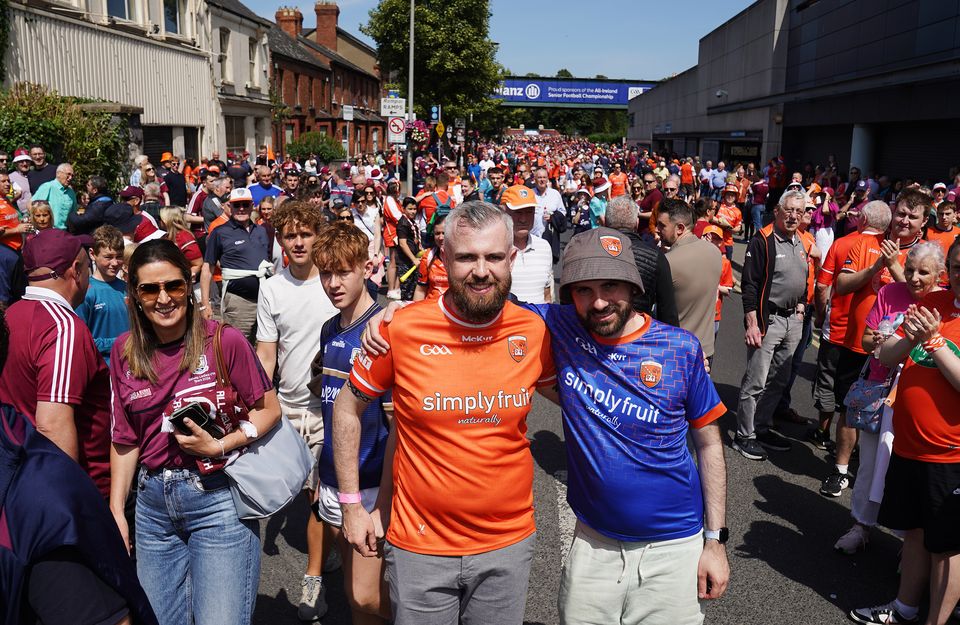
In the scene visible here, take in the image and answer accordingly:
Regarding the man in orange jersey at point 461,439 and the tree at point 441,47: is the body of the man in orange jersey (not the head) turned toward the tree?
no

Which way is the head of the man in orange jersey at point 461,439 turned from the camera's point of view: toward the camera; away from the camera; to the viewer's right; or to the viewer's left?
toward the camera

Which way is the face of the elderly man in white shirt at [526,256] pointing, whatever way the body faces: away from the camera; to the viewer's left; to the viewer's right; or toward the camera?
toward the camera

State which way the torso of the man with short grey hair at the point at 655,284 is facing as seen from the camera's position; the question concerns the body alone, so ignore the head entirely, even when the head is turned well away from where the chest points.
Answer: away from the camera

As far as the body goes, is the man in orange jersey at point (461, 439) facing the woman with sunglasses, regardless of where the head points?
no

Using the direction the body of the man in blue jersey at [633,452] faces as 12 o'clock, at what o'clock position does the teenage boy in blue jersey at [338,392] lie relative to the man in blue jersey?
The teenage boy in blue jersey is roughly at 4 o'clock from the man in blue jersey.

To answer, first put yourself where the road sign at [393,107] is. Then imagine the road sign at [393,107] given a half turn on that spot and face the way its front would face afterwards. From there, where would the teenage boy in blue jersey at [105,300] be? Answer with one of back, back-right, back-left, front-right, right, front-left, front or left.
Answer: back

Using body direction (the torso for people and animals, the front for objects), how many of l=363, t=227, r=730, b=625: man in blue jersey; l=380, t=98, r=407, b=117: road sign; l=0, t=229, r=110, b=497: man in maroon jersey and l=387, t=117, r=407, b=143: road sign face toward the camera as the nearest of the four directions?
3

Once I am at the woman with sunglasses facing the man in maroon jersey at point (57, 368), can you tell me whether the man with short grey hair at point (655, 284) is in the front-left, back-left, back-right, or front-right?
back-right

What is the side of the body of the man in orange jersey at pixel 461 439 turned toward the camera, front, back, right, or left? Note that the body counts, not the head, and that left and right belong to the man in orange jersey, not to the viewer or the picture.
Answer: front

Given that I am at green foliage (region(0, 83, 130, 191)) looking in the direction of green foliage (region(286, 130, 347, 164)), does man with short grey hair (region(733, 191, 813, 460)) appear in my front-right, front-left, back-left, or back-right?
back-right

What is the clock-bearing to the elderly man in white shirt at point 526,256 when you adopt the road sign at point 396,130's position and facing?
The elderly man in white shirt is roughly at 12 o'clock from the road sign.

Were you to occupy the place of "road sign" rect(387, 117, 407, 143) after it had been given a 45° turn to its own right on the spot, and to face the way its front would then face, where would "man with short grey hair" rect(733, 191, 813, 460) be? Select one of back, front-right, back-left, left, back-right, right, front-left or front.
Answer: front-left

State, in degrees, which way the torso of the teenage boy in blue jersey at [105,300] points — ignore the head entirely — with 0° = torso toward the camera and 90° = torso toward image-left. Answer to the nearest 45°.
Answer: approximately 315°

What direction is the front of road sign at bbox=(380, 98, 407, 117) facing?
toward the camera

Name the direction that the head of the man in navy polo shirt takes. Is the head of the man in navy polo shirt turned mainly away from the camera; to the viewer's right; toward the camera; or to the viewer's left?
toward the camera

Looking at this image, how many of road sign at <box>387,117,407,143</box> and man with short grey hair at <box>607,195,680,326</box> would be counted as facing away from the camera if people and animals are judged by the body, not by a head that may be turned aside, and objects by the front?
1

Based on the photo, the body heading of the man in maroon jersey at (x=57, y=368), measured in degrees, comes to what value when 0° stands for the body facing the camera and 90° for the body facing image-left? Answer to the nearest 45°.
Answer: approximately 225°

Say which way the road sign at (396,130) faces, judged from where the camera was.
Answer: facing the viewer
